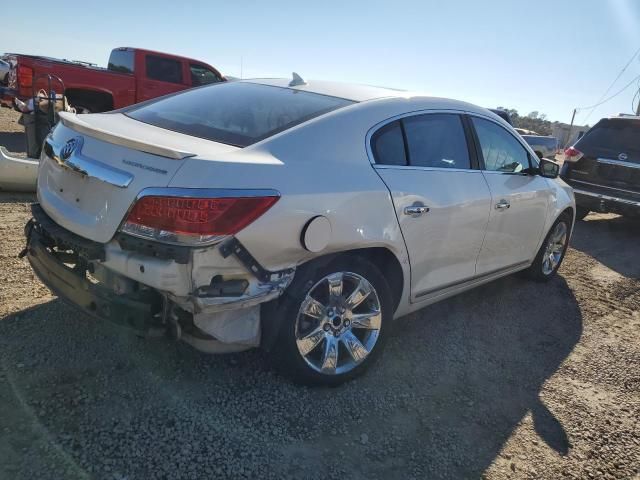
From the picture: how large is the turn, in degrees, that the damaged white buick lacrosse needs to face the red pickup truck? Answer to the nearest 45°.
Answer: approximately 90° to its left

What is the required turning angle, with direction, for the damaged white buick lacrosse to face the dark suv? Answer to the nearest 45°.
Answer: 0° — it already faces it

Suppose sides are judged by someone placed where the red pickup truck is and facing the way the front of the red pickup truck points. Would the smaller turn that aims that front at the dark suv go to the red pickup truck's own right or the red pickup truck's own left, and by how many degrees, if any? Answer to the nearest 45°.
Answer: approximately 90° to the red pickup truck's own right

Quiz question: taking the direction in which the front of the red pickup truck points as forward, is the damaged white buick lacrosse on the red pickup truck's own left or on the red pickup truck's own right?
on the red pickup truck's own right

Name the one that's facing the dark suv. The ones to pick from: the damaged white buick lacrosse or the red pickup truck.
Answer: the damaged white buick lacrosse

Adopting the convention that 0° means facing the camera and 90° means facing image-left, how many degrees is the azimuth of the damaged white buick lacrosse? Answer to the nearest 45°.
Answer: approximately 225°

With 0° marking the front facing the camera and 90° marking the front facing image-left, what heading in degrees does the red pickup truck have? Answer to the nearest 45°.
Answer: approximately 225°
